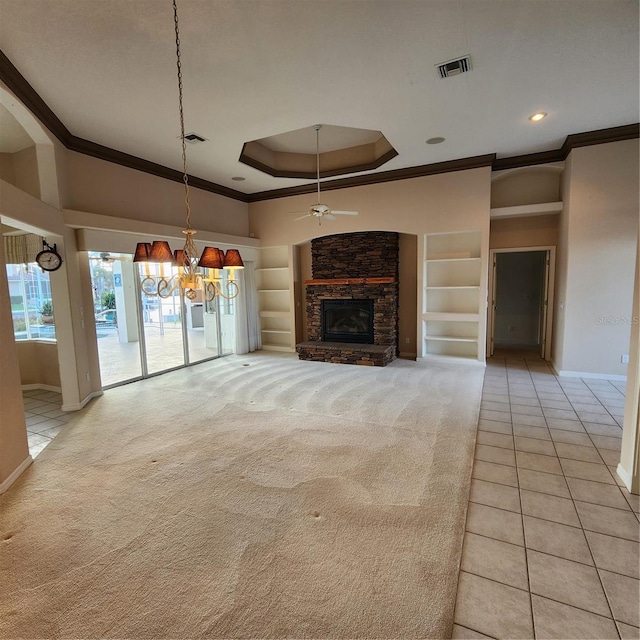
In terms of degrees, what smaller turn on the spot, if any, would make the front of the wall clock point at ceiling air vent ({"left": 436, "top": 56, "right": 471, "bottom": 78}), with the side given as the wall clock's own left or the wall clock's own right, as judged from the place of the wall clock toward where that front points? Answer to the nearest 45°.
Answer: approximately 45° to the wall clock's own left

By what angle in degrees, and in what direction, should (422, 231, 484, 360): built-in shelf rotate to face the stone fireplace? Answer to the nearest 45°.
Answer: approximately 90° to its right

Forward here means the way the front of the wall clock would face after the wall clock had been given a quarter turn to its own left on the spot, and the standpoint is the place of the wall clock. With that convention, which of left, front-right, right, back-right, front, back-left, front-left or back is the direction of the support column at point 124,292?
front-left

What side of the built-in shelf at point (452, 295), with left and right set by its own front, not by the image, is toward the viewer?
front

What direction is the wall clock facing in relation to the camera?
toward the camera

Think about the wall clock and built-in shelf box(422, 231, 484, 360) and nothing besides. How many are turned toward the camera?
2

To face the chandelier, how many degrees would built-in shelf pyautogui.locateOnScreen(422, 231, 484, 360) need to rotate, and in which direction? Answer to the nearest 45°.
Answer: approximately 45° to its right

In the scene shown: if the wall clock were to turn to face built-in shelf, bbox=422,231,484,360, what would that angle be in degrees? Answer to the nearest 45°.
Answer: approximately 90° to its left

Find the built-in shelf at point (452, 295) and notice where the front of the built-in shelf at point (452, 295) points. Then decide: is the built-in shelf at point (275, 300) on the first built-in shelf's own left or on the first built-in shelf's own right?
on the first built-in shelf's own right

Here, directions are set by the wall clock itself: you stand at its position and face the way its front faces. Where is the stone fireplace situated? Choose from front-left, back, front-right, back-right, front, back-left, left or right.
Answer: left

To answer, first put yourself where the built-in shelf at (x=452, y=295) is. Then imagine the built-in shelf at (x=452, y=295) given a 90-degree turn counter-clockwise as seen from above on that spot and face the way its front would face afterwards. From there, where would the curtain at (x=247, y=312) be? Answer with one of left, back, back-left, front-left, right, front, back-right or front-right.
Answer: back

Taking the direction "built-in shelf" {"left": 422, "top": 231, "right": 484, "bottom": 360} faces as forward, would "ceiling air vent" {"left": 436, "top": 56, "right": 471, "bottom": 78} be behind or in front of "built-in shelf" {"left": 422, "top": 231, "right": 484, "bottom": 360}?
in front
